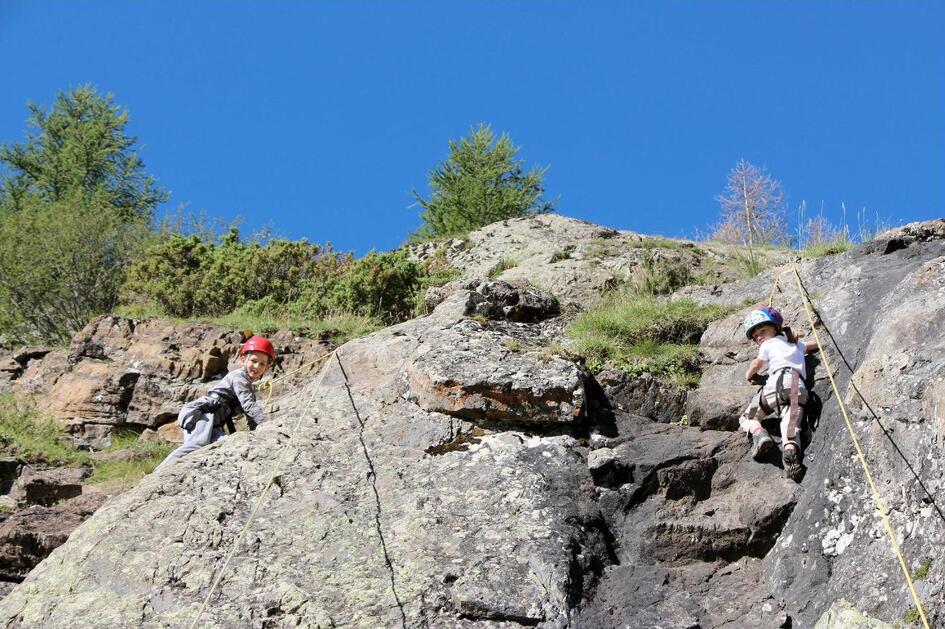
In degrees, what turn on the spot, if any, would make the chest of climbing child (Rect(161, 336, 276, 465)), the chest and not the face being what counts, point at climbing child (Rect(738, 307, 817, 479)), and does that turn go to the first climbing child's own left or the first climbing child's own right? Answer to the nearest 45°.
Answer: approximately 45° to the first climbing child's own right
